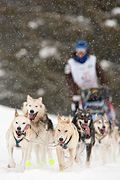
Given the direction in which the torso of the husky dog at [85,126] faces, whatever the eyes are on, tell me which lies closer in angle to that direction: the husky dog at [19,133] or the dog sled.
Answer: the husky dog

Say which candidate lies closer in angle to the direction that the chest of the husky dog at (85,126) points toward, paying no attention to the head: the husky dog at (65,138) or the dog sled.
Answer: the husky dog

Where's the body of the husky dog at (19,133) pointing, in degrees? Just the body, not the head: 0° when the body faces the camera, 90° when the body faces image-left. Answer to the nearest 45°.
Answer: approximately 0°

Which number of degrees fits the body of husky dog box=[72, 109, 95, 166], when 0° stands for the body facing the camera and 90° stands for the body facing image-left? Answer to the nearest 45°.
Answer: approximately 0°
